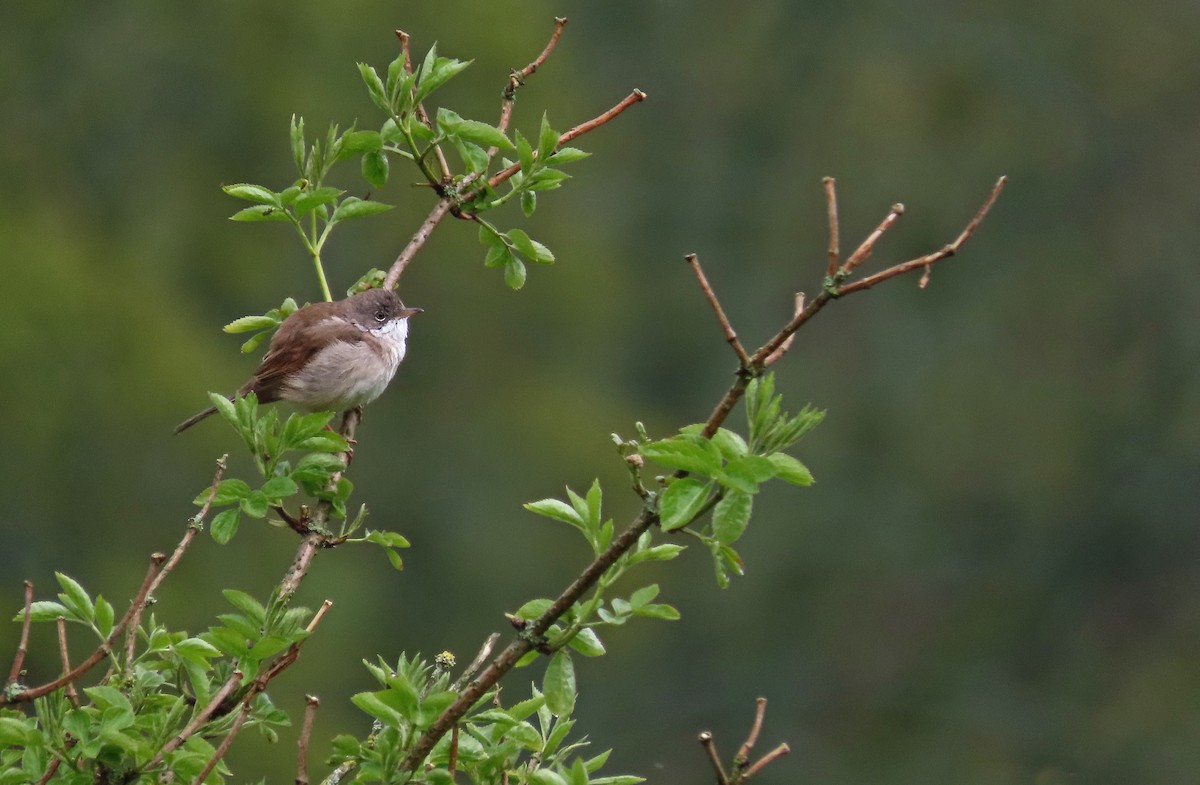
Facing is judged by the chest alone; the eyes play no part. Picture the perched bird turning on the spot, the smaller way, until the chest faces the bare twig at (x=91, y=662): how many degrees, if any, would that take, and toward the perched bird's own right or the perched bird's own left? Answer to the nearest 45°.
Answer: approximately 90° to the perched bird's own right

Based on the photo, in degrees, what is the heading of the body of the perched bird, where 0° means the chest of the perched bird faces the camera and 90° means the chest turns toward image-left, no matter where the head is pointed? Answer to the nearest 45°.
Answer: approximately 270°
